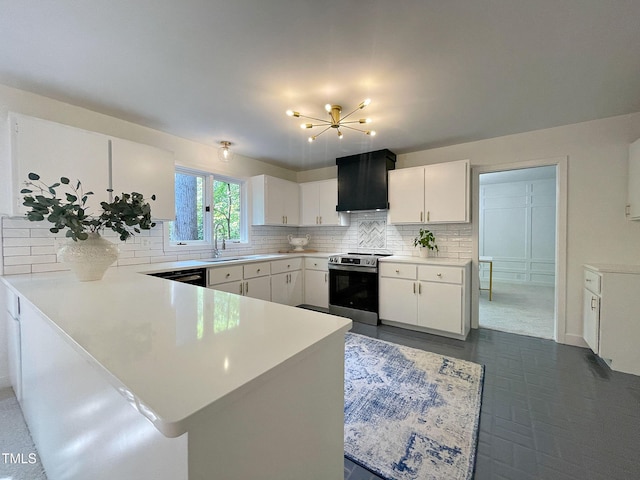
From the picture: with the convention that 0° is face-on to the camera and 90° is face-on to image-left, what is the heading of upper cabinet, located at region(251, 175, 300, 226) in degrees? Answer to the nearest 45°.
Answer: approximately 315°

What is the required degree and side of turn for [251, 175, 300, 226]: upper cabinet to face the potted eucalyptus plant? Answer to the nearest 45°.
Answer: approximately 90° to its right

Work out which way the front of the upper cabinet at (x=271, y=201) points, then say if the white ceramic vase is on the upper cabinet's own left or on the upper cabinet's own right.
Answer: on the upper cabinet's own right

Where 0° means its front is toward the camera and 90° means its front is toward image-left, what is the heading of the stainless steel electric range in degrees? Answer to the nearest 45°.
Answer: approximately 45°
